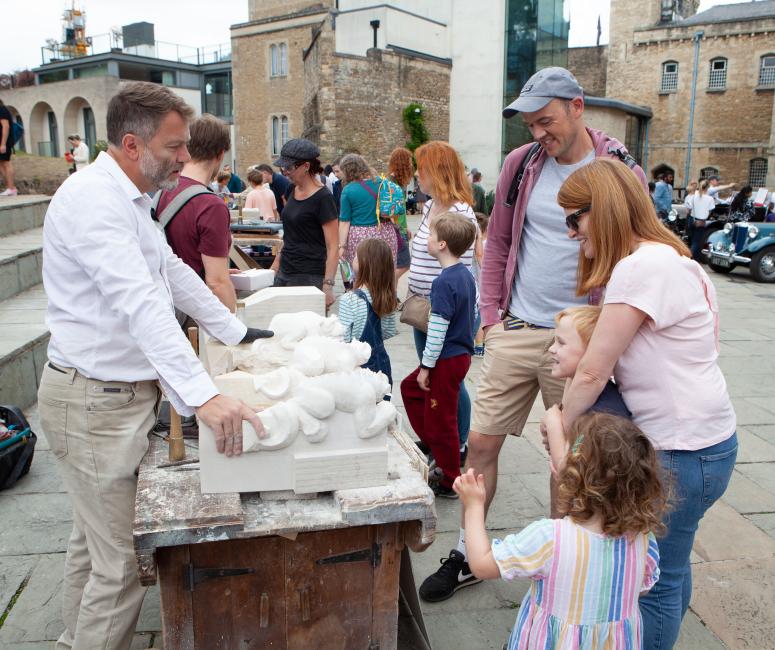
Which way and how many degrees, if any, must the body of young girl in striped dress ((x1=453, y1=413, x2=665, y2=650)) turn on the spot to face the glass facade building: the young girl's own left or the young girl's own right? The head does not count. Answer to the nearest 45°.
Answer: approximately 45° to the young girl's own right

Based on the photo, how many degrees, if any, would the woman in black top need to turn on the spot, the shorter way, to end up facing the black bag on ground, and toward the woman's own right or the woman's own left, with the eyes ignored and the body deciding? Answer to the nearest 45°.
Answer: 0° — they already face it

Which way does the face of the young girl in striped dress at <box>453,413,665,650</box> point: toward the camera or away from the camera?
away from the camera

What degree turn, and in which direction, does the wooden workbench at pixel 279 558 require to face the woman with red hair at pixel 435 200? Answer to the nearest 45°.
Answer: approximately 180°

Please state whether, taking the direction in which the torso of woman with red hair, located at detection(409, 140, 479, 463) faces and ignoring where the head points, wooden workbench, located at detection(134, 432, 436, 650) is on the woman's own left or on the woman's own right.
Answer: on the woman's own left

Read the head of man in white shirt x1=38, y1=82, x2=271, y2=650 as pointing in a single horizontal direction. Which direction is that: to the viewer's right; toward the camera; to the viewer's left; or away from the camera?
to the viewer's right

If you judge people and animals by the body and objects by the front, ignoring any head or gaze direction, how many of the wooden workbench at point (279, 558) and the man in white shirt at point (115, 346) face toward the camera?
1
